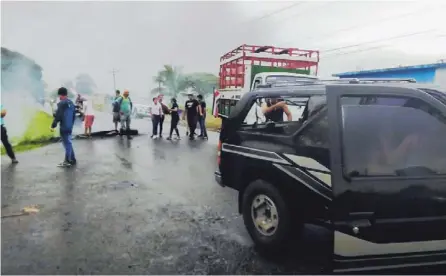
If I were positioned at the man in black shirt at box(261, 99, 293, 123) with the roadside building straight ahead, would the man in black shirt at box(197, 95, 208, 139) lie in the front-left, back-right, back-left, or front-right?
front-left

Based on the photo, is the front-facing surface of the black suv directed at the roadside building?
no

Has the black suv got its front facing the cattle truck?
no
